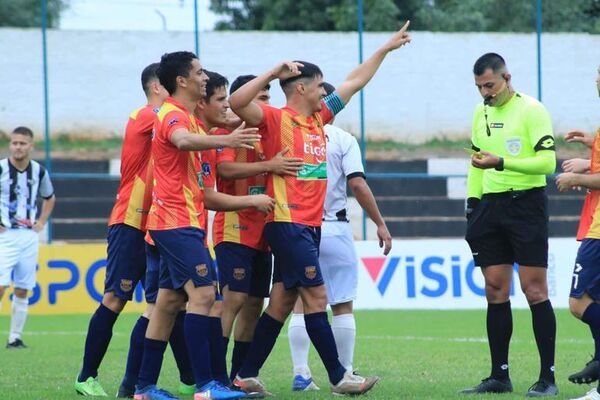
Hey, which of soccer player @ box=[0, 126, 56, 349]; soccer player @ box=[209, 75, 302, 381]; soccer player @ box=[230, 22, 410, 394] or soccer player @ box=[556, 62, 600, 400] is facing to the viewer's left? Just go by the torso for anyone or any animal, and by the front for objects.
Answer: soccer player @ box=[556, 62, 600, 400]

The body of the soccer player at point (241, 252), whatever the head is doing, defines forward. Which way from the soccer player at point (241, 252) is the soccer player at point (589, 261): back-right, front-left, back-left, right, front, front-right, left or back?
front-left

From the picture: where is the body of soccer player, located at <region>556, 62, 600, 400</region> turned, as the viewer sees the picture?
to the viewer's left

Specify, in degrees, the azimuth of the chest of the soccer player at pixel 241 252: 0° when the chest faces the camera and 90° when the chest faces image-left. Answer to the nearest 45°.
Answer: approximately 315°

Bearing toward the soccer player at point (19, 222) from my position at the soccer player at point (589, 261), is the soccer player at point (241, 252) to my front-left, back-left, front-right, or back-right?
front-left

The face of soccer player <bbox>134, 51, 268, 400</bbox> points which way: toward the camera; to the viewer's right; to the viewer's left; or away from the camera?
to the viewer's right

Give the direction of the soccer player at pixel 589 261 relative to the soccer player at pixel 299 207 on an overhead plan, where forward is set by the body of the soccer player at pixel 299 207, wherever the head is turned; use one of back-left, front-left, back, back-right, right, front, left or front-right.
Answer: front-left

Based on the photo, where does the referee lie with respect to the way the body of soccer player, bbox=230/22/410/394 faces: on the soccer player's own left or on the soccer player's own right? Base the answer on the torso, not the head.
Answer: on the soccer player's own left

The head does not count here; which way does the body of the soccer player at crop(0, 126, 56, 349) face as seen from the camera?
toward the camera

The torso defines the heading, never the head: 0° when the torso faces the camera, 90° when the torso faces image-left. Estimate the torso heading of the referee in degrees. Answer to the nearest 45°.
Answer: approximately 45°
